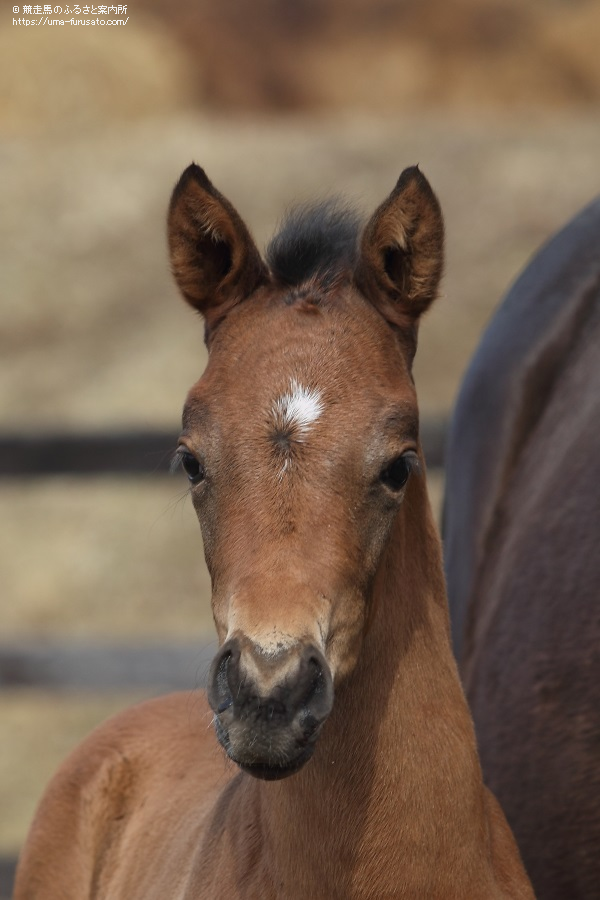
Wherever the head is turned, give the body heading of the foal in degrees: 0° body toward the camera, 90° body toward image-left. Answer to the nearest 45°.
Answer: approximately 315°
